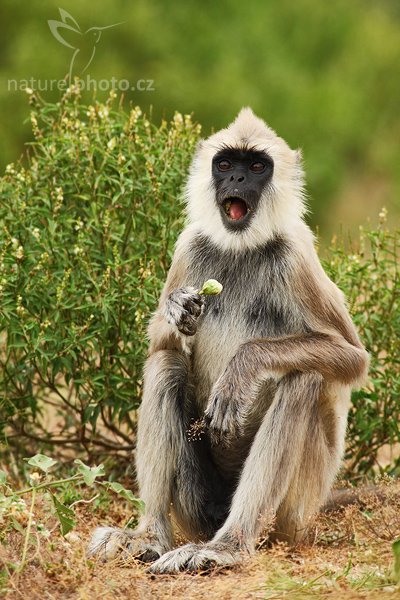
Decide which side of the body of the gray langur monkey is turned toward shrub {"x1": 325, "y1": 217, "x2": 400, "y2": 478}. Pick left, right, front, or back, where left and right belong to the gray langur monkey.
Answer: back

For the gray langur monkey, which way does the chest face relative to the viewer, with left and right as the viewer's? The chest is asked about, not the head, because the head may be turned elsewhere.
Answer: facing the viewer and to the left of the viewer
